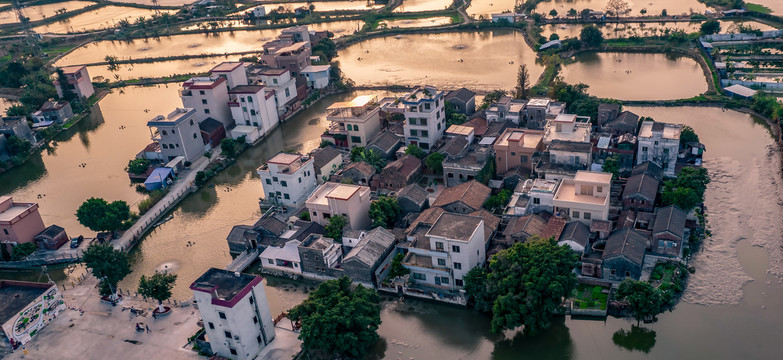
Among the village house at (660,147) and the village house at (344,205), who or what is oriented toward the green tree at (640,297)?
the village house at (660,147)

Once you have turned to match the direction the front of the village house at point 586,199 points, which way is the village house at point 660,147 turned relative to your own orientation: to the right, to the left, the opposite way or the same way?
the same way

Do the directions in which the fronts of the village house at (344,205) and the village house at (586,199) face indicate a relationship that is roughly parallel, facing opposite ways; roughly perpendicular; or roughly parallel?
roughly parallel

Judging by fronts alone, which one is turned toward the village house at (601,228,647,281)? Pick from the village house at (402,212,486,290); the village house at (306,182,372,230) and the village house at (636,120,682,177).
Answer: the village house at (636,120,682,177)

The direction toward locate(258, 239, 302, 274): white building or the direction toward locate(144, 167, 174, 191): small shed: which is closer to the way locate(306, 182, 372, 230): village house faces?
the white building

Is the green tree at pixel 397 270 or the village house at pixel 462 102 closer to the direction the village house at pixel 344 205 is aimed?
the green tree

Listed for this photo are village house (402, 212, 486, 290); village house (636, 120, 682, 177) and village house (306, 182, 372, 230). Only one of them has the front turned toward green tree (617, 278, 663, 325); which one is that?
village house (636, 120, 682, 177)

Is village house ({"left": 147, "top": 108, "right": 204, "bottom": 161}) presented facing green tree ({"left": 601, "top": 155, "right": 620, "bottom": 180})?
no

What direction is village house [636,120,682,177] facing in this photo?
toward the camera

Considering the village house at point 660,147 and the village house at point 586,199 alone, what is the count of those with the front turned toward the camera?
2

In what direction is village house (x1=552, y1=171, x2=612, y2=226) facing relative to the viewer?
toward the camera

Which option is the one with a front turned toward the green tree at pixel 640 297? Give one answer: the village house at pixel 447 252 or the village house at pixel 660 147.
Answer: the village house at pixel 660 147

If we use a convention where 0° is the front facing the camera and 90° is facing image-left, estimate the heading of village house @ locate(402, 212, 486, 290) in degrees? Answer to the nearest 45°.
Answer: approximately 45°

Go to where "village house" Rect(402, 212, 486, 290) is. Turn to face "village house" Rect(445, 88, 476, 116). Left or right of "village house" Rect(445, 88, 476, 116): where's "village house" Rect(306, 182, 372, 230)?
left

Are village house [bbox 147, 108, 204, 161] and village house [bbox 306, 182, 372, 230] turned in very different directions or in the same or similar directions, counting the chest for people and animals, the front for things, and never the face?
same or similar directions

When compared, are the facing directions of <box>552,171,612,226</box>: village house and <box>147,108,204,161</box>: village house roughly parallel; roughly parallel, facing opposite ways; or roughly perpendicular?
roughly parallel
